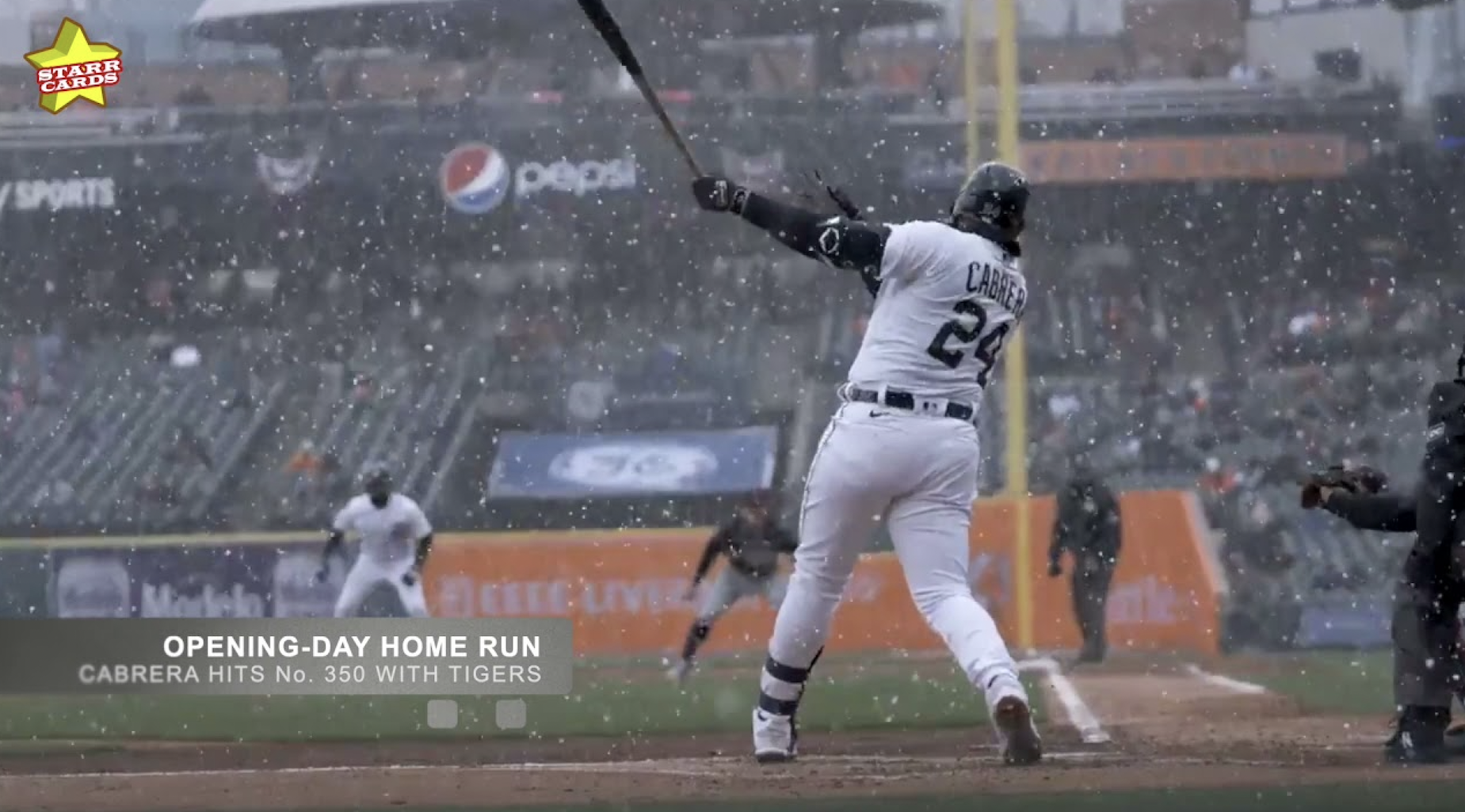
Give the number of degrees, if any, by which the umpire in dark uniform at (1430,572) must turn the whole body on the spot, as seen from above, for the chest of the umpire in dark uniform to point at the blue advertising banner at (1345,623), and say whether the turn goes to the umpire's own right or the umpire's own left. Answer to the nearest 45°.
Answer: approximately 90° to the umpire's own right

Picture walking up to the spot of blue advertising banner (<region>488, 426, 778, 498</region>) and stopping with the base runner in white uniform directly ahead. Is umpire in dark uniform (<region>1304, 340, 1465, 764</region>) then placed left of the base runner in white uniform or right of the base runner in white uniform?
left

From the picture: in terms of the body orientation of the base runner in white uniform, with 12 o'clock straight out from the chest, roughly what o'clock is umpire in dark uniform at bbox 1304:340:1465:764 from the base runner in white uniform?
The umpire in dark uniform is roughly at 11 o'clock from the base runner in white uniform.

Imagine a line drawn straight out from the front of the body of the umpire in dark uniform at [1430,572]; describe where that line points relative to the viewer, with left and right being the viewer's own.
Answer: facing to the left of the viewer

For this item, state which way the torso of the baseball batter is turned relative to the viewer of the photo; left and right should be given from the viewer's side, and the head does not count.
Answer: facing away from the viewer and to the left of the viewer

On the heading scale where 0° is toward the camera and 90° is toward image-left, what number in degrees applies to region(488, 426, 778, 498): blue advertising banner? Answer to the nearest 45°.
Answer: approximately 0°

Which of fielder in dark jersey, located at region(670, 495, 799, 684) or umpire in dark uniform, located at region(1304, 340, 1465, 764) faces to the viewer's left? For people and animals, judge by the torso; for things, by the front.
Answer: umpire in dark uniform, located at region(1304, 340, 1465, 764)

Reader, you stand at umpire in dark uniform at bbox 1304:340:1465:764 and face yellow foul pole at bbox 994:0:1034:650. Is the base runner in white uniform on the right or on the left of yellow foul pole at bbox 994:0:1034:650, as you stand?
left

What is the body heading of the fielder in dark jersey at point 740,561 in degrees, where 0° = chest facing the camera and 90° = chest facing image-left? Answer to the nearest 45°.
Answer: approximately 0°

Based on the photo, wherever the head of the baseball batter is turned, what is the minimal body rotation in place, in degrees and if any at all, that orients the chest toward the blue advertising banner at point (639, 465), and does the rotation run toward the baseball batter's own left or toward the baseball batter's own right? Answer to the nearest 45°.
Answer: approximately 45° to the baseball batter's own right

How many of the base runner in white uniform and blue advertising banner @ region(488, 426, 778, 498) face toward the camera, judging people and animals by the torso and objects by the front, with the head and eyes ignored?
2
